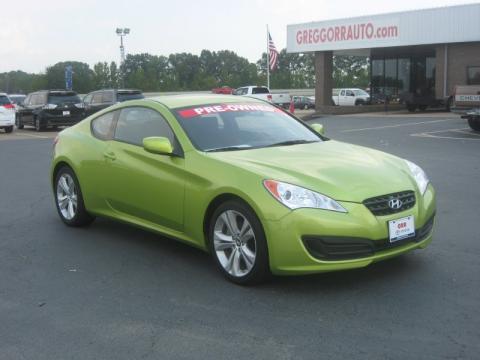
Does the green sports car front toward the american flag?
no

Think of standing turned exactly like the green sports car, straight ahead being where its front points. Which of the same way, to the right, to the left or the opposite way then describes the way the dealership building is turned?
to the right

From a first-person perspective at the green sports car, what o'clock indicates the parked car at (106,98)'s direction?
The parked car is roughly at 7 o'clock from the green sports car.

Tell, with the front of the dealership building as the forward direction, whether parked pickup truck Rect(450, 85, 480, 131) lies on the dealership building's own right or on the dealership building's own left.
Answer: on the dealership building's own left

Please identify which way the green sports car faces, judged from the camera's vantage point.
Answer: facing the viewer and to the right of the viewer

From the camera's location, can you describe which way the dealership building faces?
facing the viewer and to the left of the viewer

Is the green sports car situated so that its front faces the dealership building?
no

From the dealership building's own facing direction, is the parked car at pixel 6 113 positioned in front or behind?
in front

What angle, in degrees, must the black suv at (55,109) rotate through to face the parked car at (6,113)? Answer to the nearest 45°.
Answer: approximately 45° to its left

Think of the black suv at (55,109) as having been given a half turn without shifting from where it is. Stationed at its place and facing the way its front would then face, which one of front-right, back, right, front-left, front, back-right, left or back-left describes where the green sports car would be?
front-right

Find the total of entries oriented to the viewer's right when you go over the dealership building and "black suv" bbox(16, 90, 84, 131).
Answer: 0

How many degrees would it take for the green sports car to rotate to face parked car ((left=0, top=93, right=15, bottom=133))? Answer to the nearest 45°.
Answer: approximately 180°

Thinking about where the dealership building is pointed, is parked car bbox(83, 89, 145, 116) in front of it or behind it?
in front

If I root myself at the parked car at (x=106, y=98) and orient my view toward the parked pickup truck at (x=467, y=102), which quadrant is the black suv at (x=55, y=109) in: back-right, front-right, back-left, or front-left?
back-right
